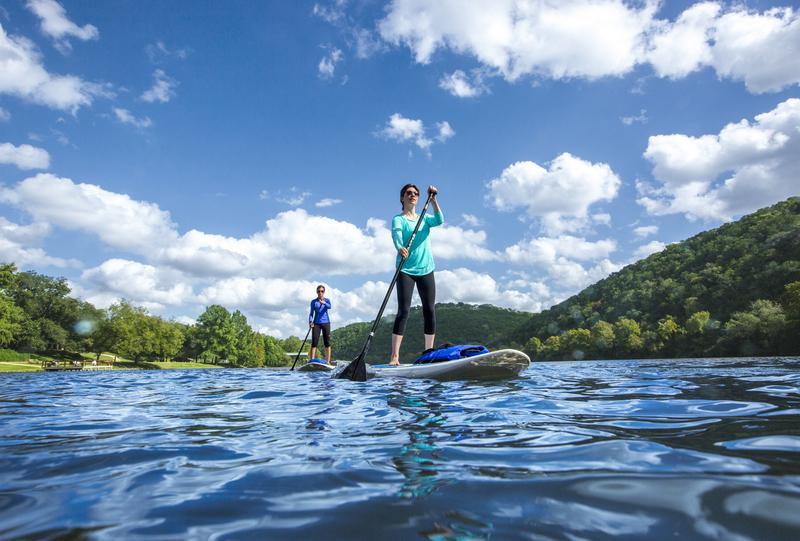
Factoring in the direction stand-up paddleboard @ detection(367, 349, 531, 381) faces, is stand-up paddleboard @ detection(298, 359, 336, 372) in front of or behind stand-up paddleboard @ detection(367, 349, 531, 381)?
behind

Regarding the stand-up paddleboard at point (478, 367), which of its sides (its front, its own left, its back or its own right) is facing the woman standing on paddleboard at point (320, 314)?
back

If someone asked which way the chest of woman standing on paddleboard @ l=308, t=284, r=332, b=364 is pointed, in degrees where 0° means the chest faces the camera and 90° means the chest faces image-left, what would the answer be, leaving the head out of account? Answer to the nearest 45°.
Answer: approximately 0°

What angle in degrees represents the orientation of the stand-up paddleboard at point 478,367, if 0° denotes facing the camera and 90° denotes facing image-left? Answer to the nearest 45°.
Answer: approximately 315°

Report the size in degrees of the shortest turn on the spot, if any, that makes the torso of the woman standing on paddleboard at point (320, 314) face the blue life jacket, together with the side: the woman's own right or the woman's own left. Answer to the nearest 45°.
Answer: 0° — they already face it

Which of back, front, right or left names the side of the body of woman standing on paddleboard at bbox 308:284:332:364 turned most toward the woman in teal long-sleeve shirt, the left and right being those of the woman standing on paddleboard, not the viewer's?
front

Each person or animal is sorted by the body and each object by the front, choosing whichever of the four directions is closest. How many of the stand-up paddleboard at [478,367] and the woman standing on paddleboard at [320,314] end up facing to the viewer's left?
0
